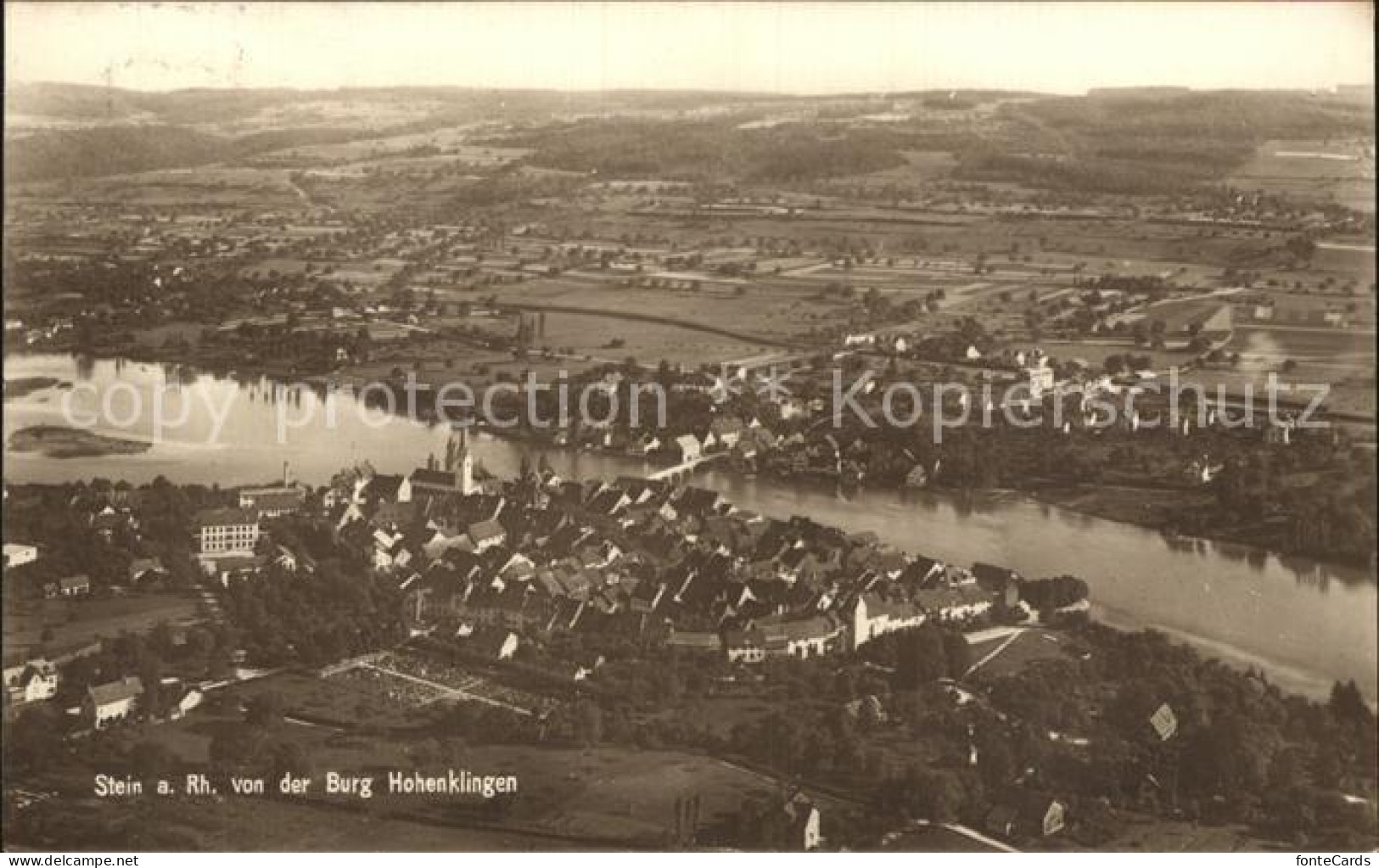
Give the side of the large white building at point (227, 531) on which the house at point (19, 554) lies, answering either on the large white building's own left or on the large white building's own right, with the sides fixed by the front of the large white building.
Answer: on the large white building's own right

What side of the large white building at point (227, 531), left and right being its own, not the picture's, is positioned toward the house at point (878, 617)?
left

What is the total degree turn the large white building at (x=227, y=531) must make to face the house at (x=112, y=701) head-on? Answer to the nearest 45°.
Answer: approximately 45° to its right

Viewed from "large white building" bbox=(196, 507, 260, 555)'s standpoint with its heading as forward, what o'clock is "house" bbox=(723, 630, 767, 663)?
The house is roughly at 10 o'clock from the large white building.

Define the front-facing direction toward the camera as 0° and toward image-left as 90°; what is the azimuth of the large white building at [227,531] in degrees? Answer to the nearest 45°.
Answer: approximately 0°

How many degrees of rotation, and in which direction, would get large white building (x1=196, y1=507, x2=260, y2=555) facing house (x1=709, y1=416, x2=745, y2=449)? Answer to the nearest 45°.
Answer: approximately 90° to its left

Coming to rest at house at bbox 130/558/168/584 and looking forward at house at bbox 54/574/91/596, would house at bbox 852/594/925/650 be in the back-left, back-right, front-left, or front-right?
back-left
